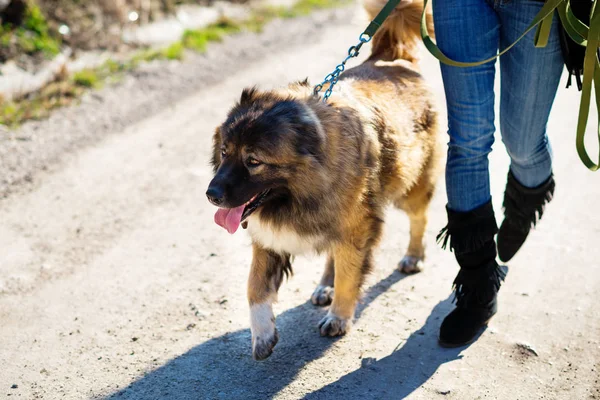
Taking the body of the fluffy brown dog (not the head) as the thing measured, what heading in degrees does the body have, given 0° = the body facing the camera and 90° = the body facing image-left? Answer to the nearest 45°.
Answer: approximately 45°
